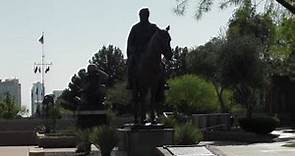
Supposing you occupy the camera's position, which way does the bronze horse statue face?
facing the viewer and to the right of the viewer

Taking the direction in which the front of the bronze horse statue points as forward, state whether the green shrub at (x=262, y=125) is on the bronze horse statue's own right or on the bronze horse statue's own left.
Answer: on the bronze horse statue's own left

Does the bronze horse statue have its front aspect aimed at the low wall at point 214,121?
no
